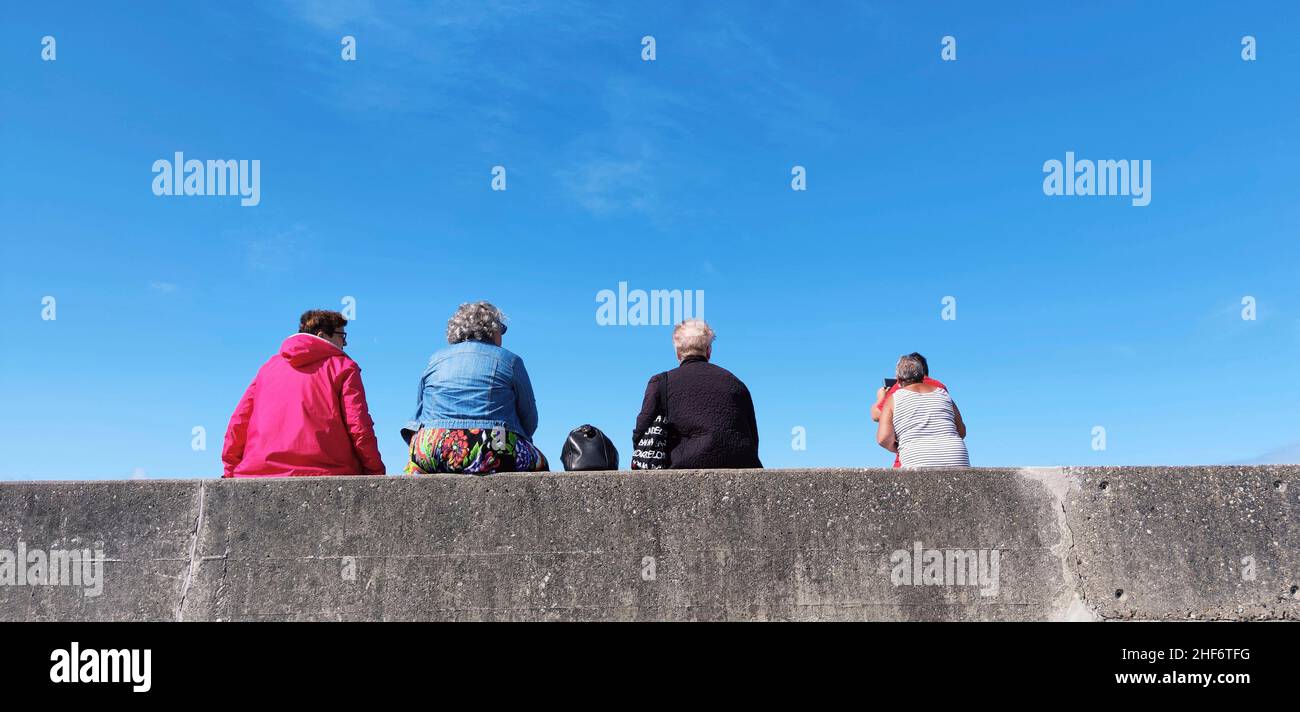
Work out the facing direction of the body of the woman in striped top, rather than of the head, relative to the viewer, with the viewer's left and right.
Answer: facing away from the viewer

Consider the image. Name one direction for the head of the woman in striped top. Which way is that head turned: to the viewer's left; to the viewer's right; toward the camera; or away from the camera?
away from the camera

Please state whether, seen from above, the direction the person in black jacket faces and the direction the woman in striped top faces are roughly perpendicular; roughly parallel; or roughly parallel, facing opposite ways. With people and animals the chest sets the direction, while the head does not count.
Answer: roughly parallel

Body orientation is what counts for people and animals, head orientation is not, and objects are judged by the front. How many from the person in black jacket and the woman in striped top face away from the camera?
2

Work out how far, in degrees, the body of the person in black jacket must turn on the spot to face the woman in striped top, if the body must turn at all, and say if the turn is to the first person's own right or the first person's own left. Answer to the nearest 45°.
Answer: approximately 45° to the first person's own right

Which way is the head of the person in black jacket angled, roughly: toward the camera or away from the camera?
away from the camera

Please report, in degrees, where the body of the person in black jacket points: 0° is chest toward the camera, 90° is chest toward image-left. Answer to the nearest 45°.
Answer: approximately 180°

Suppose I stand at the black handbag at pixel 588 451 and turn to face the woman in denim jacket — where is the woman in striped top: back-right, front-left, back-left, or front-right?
back-right
